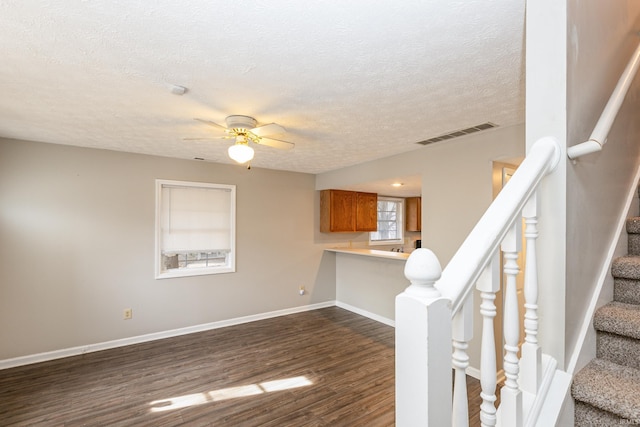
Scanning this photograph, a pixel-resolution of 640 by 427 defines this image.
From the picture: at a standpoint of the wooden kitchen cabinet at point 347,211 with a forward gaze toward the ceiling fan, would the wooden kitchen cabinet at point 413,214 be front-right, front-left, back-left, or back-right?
back-left

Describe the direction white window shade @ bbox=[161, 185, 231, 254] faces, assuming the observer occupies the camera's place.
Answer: facing the viewer

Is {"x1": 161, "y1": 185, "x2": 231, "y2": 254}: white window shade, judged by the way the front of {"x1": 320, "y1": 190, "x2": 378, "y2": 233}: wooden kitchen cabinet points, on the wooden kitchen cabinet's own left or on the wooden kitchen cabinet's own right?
on the wooden kitchen cabinet's own right

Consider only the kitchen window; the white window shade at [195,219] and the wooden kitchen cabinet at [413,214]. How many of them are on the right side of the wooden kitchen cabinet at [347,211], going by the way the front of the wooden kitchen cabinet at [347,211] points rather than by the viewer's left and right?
1

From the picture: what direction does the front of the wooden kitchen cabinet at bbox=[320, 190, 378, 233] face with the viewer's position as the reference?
facing the viewer and to the right of the viewer

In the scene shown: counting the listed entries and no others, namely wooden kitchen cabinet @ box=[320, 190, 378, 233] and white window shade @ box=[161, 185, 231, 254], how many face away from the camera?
0

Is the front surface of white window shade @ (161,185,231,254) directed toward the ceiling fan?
yes

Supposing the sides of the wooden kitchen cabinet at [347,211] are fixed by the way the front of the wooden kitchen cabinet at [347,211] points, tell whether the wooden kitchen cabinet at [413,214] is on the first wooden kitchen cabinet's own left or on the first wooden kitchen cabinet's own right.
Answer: on the first wooden kitchen cabinet's own left

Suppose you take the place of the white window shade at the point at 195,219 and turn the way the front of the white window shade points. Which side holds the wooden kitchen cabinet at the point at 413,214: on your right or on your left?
on your left

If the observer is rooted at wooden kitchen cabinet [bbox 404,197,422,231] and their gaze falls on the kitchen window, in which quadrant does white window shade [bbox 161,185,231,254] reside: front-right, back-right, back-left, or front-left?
front-left

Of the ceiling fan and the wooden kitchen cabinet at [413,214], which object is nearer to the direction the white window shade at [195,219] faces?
the ceiling fan

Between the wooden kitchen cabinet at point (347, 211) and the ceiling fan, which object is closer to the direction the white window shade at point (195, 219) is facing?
the ceiling fan

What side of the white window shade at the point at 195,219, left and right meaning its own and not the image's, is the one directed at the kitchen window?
left

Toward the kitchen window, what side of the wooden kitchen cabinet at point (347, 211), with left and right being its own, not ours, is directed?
left

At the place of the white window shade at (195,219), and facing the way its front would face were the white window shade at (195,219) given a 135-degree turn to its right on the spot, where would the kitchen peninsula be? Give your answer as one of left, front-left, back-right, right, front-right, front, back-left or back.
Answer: back-right

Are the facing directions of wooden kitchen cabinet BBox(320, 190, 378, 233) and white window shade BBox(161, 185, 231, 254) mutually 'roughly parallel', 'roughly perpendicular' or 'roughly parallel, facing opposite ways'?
roughly parallel
